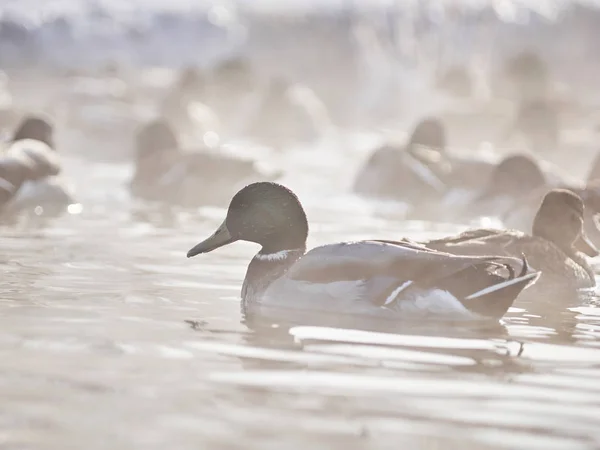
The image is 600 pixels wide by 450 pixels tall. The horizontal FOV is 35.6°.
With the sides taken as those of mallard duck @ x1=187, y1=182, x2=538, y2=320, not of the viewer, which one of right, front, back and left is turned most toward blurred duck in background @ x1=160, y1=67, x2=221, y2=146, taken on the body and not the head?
right

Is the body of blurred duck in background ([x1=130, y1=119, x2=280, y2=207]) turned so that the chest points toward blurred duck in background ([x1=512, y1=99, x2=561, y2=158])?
no

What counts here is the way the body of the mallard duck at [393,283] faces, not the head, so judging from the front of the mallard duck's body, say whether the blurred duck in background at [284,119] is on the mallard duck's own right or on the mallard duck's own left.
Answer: on the mallard duck's own right

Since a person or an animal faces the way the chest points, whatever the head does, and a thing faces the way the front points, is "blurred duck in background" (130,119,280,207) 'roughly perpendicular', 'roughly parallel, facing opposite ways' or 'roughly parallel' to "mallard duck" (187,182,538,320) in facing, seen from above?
roughly parallel

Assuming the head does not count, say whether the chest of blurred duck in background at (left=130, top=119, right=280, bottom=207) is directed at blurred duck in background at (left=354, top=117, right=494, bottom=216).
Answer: no

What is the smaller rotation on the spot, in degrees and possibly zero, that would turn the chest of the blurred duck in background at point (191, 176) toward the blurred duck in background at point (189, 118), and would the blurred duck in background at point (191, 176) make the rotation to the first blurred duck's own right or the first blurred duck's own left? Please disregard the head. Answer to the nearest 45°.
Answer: approximately 90° to the first blurred duck's own right

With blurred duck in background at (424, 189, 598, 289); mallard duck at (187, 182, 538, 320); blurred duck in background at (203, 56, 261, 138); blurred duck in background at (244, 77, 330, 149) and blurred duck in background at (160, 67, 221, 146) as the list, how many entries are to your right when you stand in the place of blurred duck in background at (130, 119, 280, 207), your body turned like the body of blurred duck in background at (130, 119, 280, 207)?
3

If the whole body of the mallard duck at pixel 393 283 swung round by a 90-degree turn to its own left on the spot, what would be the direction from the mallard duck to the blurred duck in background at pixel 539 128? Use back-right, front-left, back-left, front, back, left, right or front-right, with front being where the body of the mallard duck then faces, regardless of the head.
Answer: back

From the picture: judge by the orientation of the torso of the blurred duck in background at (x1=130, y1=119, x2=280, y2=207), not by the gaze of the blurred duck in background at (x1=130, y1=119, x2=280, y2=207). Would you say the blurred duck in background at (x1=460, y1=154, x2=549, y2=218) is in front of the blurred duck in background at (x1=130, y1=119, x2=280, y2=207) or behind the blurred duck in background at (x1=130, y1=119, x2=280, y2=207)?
behind

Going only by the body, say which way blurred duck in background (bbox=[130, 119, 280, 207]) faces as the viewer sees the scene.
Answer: to the viewer's left

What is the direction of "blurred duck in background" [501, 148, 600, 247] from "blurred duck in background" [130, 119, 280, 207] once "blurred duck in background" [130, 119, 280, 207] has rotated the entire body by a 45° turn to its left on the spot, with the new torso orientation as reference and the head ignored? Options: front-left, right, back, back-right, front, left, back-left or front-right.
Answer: left

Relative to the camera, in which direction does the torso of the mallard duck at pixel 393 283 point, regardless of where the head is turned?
to the viewer's left

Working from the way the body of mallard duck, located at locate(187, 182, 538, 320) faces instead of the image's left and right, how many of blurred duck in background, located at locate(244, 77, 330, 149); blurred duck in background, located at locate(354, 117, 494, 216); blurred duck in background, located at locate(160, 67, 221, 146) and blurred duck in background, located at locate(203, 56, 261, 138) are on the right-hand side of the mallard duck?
4

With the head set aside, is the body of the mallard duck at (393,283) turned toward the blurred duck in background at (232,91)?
no

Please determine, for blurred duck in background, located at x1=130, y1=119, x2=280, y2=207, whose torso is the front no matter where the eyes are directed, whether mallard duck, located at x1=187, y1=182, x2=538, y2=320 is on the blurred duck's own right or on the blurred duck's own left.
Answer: on the blurred duck's own left

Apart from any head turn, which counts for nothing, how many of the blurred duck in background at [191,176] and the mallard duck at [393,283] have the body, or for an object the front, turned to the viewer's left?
2
